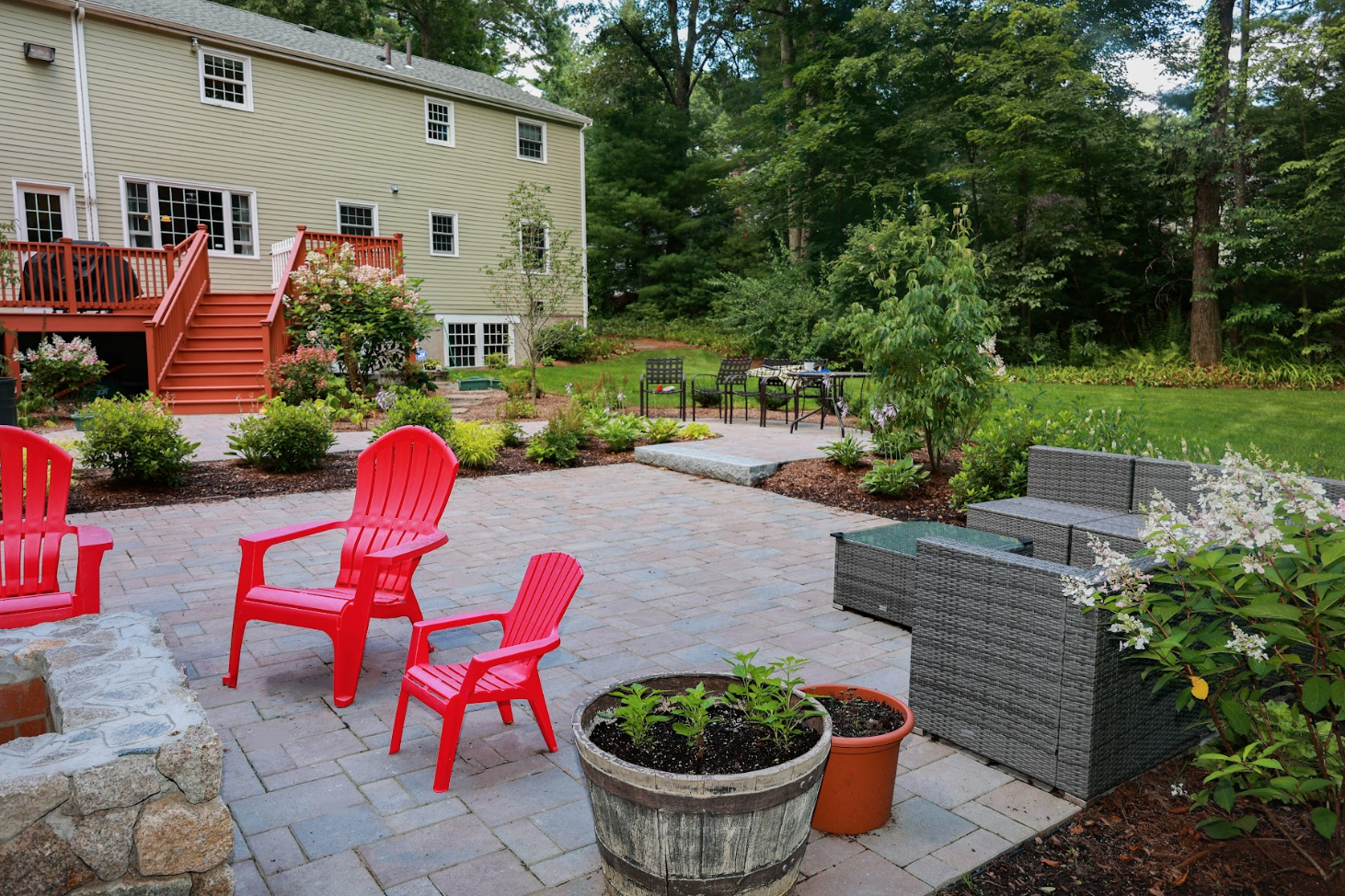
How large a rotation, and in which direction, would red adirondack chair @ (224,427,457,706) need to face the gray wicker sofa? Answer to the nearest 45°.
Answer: approximately 135° to its left

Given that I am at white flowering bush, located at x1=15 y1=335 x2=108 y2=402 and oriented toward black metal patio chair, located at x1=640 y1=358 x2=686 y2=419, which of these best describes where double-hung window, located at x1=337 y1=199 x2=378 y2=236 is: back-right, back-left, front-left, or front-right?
front-left

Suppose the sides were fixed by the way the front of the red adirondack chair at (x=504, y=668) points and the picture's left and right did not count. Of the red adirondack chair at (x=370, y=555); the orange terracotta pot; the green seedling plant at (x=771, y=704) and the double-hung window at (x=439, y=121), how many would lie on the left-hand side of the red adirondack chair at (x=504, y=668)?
2

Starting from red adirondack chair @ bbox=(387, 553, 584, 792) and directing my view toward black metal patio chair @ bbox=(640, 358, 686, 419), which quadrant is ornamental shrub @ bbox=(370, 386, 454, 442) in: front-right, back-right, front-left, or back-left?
front-left

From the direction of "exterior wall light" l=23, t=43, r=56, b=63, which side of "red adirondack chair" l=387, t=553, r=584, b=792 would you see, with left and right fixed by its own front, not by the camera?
right

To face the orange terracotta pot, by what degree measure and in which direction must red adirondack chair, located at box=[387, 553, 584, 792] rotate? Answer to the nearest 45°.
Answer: approximately 90° to its left

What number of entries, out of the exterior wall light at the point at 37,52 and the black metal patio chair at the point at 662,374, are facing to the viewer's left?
0

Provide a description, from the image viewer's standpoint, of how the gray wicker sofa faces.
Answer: facing the viewer and to the left of the viewer

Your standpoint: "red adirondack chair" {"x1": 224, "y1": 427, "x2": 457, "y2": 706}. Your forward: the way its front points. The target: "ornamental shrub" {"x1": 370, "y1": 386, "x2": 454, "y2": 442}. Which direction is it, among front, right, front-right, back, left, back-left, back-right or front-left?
back-right

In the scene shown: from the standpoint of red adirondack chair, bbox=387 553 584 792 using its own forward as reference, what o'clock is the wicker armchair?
The wicker armchair is roughly at 8 o'clock from the red adirondack chair.
